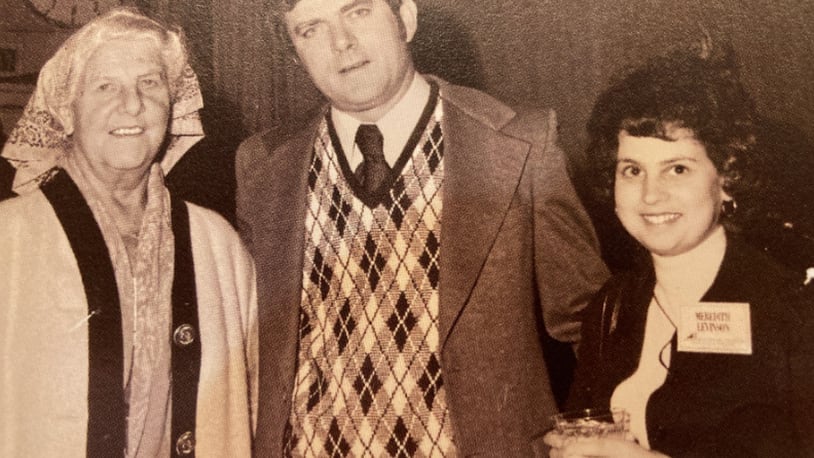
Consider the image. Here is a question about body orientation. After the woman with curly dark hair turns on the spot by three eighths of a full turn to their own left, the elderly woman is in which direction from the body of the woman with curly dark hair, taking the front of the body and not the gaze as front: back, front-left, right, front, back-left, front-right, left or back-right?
back

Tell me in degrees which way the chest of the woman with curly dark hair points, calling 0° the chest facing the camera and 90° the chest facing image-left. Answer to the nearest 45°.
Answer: approximately 45°
